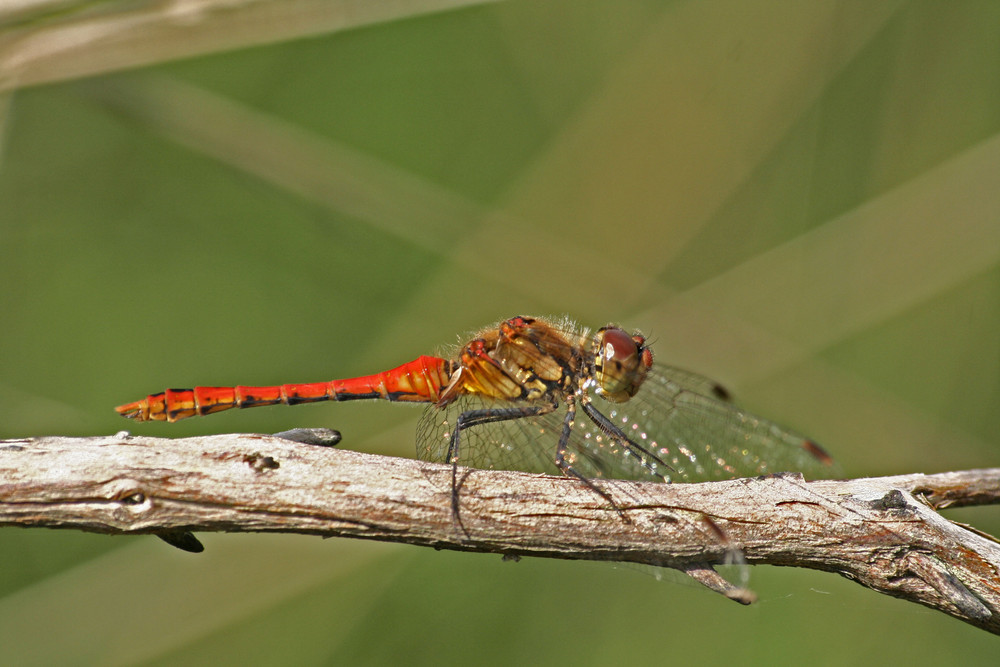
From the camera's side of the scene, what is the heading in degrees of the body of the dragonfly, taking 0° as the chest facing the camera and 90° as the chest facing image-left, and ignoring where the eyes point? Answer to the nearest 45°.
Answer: approximately 270°
